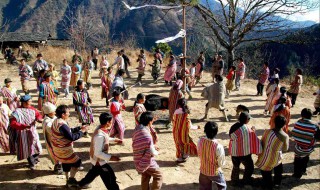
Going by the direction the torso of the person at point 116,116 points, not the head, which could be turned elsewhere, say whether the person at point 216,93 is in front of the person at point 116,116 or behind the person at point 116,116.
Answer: in front

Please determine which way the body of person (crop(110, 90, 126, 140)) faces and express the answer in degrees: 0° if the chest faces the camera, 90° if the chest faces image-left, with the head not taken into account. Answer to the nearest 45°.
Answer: approximately 270°

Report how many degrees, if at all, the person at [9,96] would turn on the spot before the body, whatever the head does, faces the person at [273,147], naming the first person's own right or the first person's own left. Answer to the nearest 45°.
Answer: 0° — they already face them

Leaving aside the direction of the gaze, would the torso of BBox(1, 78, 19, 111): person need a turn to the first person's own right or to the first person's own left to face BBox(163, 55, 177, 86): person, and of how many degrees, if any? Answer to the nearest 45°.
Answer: approximately 90° to the first person's own left

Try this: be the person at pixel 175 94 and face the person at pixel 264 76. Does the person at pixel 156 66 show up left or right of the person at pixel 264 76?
left

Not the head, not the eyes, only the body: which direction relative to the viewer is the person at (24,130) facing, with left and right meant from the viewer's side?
facing away from the viewer and to the right of the viewer

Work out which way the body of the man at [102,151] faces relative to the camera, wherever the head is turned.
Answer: to the viewer's right

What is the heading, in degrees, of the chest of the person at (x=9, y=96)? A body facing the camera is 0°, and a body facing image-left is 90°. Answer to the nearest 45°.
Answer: approximately 315°
